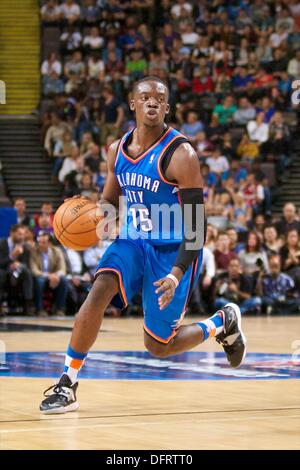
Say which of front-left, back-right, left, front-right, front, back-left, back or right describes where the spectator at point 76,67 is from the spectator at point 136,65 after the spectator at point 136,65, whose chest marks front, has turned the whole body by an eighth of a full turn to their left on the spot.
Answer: back-right

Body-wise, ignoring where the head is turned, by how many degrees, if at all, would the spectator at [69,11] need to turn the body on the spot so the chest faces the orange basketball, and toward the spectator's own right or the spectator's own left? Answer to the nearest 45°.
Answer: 0° — they already face it

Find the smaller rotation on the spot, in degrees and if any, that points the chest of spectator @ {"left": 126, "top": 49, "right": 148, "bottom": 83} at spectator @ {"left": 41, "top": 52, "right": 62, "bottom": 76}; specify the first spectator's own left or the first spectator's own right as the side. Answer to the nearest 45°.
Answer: approximately 90° to the first spectator's own right

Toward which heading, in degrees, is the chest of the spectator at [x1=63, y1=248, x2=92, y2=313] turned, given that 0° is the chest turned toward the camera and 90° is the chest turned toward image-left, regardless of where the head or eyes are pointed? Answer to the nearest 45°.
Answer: approximately 0°

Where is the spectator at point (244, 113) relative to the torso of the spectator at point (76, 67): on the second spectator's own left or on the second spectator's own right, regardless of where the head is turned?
on the second spectator's own left

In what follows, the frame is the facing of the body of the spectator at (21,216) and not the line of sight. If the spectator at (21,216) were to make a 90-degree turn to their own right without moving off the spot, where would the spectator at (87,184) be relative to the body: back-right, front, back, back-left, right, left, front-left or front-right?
back-right

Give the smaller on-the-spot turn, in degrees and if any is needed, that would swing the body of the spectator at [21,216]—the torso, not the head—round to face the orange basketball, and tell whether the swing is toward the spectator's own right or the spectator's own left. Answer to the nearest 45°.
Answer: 0° — they already face it

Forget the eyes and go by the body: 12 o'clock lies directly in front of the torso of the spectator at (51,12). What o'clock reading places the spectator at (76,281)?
the spectator at (76,281) is roughly at 12 o'clock from the spectator at (51,12).

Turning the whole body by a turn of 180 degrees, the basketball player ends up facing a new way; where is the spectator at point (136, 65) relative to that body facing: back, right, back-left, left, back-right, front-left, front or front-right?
front-left

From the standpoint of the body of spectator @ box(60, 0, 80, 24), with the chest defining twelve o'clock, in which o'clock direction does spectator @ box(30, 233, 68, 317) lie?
spectator @ box(30, 233, 68, 317) is roughly at 12 o'clock from spectator @ box(60, 0, 80, 24).
